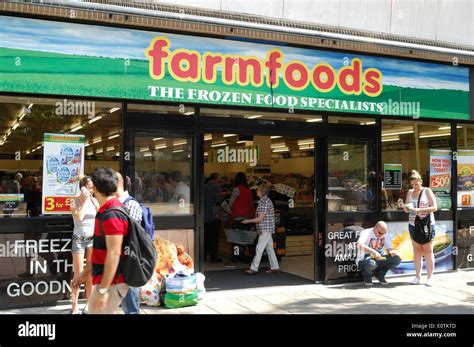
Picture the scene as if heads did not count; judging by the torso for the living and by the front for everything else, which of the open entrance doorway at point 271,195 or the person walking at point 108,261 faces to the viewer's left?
the person walking

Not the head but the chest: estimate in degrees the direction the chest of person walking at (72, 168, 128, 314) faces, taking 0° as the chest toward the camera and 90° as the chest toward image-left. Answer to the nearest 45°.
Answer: approximately 90°

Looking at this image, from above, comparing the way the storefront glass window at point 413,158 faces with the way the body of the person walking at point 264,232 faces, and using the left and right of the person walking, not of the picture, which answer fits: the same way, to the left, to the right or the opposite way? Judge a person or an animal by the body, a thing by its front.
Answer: to the left

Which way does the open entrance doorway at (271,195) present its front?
toward the camera

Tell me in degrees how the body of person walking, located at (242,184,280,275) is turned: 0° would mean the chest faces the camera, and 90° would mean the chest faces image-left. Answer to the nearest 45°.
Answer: approximately 90°

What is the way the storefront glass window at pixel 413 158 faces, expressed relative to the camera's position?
facing the viewer

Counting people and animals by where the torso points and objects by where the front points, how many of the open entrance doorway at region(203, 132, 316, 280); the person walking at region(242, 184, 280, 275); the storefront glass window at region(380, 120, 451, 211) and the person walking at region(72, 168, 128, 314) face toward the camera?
2

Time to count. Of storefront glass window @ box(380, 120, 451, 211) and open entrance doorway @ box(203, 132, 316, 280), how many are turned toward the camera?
2

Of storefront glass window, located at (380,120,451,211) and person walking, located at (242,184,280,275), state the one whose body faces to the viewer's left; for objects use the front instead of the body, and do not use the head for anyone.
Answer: the person walking

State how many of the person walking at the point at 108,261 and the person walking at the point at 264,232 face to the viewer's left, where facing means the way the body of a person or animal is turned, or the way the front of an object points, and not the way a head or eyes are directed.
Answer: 2

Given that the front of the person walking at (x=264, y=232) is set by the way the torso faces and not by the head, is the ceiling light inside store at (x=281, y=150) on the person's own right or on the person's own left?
on the person's own right

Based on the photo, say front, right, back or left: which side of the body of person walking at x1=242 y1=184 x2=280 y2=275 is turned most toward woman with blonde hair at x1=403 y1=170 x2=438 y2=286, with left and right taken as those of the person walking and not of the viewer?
back

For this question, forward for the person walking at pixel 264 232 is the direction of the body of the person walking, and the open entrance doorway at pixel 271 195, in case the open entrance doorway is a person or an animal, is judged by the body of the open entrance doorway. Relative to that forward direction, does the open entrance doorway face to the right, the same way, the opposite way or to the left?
to the left

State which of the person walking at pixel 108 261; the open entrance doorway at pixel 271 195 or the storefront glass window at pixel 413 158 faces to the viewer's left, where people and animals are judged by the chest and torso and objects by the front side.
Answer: the person walking

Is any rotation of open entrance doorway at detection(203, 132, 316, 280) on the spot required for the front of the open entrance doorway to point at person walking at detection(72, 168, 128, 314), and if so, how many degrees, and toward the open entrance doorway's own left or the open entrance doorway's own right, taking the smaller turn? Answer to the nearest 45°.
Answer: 0° — it already faces them
